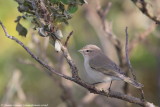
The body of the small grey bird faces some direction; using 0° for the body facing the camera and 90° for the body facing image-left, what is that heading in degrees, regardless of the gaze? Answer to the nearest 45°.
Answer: approximately 90°
